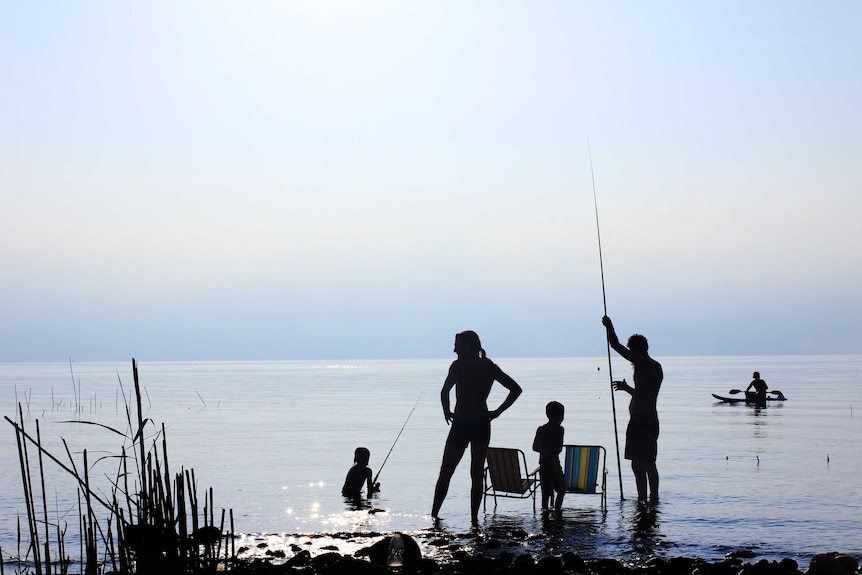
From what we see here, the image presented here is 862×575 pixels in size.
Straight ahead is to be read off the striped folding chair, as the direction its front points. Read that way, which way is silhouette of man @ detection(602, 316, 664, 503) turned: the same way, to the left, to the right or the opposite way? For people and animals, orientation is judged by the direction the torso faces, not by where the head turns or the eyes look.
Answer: to the left

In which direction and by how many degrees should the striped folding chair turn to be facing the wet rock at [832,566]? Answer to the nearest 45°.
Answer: approximately 135° to its right

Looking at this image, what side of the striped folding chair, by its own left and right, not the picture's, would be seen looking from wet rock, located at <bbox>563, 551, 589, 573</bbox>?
back

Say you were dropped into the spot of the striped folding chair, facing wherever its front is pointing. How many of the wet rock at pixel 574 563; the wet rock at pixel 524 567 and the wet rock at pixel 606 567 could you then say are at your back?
3

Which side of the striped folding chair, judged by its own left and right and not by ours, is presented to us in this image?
back

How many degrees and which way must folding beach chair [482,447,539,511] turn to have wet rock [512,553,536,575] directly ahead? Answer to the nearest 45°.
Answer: approximately 135° to its right

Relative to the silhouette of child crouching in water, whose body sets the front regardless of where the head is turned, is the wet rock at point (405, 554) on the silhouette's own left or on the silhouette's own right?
on the silhouette's own right

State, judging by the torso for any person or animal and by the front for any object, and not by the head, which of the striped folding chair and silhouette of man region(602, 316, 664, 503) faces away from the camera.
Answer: the striped folding chair

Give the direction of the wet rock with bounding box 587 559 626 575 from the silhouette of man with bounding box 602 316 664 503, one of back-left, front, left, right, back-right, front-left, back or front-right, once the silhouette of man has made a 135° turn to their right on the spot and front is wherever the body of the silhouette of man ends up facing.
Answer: back-right

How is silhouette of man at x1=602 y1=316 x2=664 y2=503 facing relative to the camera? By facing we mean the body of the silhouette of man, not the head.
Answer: to the viewer's left

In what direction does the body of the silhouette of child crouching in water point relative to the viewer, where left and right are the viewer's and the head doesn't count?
facing away from the viewer and to the right of the viewer

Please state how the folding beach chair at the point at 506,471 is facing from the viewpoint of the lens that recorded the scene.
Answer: facing away from the viewer and to the right of the viewer
